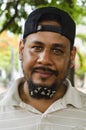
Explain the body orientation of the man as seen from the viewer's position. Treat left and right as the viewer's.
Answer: facing the viewer

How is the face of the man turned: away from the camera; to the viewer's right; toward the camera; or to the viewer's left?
toward the camera
